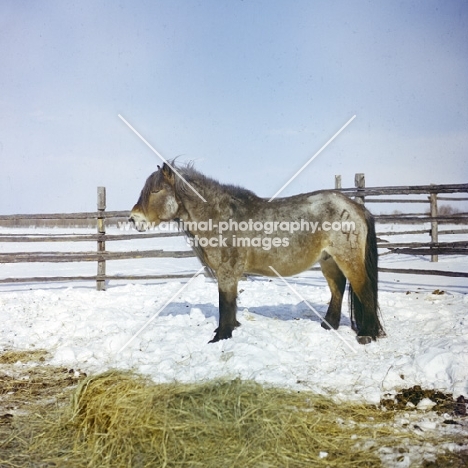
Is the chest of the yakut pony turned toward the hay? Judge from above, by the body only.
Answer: no

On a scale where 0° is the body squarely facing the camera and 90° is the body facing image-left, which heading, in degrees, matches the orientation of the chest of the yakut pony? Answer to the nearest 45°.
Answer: approximately 90°
